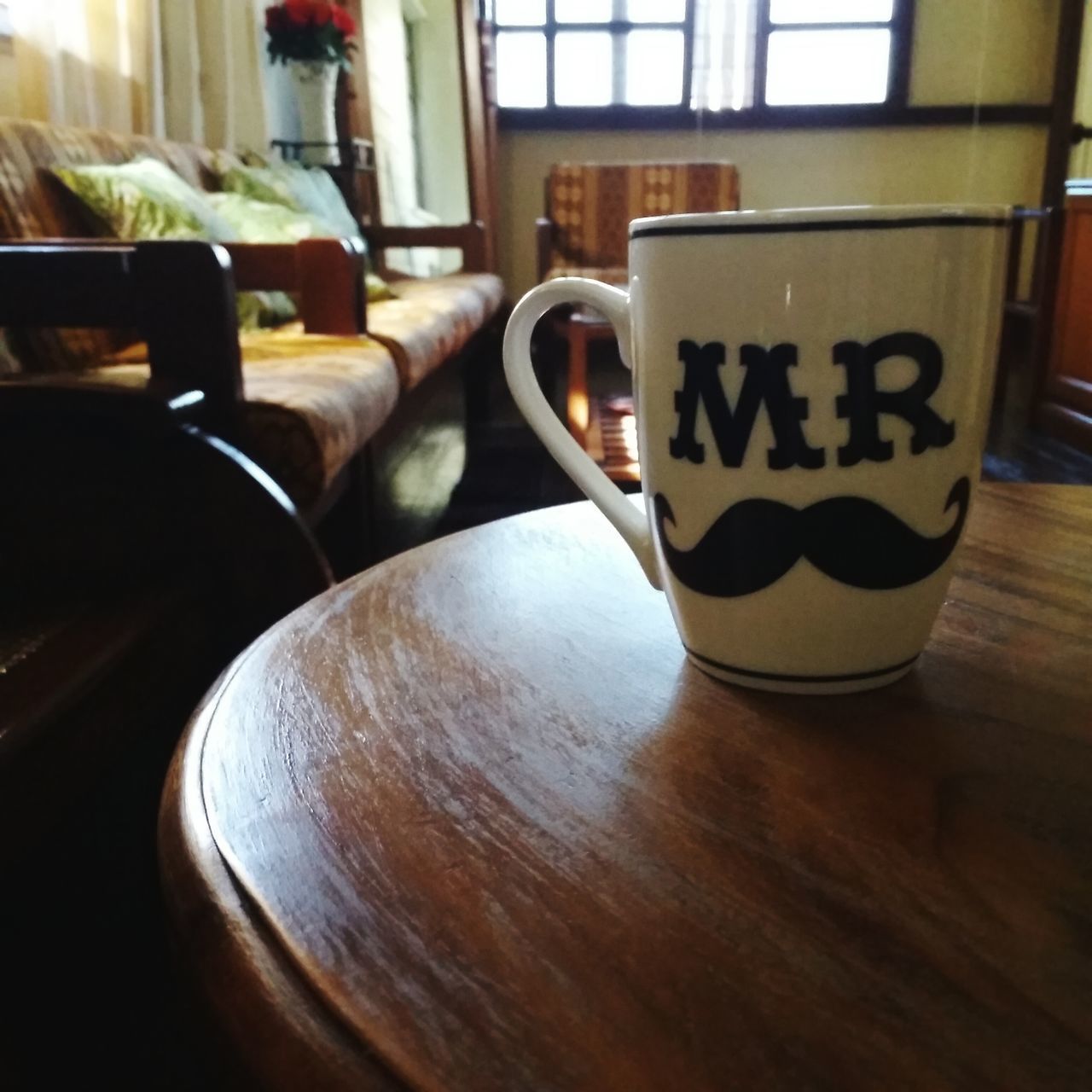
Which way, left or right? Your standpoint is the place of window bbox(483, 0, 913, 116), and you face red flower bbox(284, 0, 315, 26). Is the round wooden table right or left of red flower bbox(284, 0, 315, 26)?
left

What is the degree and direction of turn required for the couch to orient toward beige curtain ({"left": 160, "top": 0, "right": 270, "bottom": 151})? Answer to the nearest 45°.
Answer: approximately 135° to its left

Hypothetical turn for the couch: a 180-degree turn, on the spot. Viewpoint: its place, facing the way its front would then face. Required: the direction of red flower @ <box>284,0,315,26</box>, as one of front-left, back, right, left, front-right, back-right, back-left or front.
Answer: front-right

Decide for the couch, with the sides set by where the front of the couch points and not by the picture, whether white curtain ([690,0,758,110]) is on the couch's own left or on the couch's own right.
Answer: on the couch's own left

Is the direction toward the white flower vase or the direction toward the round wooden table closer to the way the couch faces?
the round wooden table

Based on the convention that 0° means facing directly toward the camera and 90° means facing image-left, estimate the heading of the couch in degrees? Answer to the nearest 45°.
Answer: approximately 315°

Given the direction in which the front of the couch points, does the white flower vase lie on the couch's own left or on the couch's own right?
on the couch's own left

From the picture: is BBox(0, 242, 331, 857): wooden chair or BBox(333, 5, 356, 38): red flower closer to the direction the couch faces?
the wooden chair

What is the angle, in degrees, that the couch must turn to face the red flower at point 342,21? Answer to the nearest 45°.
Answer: approximately 135° to its left

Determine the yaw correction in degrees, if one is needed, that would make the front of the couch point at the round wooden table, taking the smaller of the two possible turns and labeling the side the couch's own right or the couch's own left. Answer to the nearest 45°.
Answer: approximately 45° to the couch's own right

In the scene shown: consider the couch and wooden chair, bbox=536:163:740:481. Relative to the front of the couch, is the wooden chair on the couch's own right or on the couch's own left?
on the couch's own left
